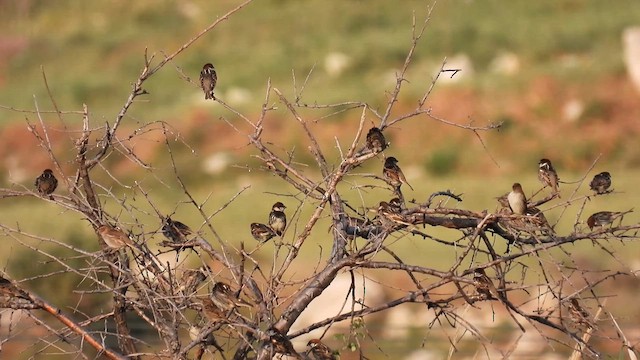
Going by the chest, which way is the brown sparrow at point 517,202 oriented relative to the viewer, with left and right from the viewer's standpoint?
facing the viewer

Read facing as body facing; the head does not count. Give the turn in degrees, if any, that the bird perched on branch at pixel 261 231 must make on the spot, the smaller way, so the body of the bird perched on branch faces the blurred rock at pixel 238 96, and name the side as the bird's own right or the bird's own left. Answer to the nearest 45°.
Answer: approximately 90° to the bird's own right

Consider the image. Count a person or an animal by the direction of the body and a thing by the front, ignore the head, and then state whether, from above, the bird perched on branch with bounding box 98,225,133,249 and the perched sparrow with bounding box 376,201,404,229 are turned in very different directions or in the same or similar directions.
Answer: same or similar directions

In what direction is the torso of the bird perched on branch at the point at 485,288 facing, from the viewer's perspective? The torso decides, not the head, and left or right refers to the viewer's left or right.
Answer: facing to the left of the viewer

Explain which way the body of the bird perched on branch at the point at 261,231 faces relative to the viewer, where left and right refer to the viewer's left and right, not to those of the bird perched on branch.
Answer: facing to the left of the viewer

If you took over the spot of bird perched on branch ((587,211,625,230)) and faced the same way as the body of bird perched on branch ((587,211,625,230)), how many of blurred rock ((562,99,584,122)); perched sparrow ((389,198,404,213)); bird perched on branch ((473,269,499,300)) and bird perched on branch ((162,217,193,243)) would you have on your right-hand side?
1

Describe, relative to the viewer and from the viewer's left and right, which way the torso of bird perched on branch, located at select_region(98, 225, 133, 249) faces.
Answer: facing to the left of the viewer
